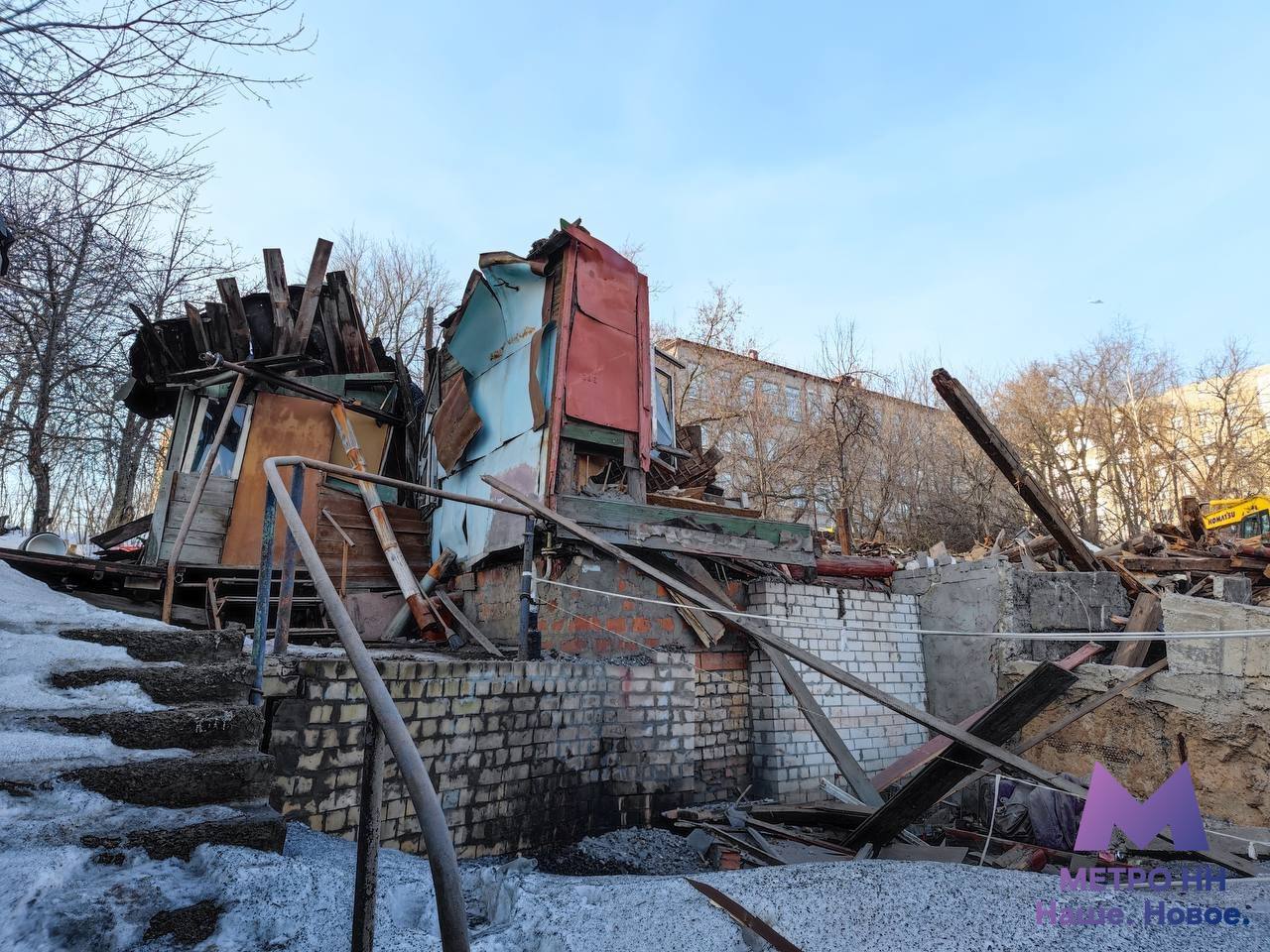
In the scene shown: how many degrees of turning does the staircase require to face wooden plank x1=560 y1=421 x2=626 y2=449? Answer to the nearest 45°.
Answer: approximately 135° to its left

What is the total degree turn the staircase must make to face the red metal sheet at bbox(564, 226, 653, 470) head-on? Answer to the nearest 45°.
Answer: approximately 135° to its left

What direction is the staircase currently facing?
toward the camera

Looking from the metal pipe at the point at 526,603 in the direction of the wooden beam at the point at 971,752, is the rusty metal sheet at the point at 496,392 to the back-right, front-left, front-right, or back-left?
back-left

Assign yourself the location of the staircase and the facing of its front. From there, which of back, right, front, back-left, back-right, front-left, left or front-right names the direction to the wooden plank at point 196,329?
back

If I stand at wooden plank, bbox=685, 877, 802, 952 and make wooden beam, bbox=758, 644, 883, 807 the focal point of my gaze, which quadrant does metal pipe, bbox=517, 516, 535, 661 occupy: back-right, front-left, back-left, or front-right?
front-left

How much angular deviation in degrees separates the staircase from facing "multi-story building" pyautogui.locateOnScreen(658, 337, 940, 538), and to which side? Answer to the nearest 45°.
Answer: approximately 135° to its left

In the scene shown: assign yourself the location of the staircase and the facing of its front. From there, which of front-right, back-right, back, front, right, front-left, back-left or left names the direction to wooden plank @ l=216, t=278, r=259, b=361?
back

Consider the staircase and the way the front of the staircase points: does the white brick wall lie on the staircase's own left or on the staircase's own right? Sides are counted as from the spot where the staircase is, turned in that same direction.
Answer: on the staircase's own left

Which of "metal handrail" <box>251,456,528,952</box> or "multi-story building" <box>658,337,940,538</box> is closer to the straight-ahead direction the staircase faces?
the metal handrail

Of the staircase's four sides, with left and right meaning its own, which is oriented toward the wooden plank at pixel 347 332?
back

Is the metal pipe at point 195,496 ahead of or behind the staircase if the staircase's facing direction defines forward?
behind
